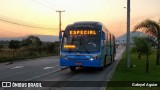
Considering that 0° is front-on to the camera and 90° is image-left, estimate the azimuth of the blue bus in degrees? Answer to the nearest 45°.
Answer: approximately 0°
